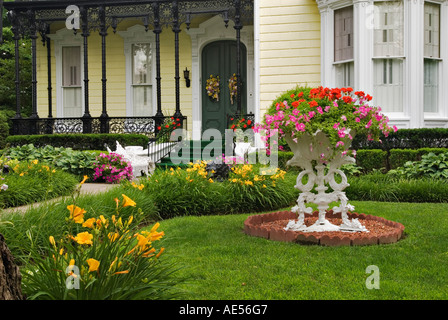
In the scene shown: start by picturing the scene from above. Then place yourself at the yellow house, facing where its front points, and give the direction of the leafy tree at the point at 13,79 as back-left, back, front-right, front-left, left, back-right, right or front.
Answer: back-right

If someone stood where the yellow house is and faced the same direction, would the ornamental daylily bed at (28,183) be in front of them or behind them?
in front

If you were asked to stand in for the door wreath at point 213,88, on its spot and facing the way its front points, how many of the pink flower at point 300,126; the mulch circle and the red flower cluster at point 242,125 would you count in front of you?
3

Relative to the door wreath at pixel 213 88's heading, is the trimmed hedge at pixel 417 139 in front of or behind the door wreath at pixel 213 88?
in front

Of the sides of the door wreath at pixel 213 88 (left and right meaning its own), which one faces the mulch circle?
front

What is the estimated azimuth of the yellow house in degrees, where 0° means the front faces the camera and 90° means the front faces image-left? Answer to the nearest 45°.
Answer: approximately 0°

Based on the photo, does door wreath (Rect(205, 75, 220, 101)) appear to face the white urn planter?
yes

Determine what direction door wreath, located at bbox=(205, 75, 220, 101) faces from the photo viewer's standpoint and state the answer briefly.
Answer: facing the viewer
